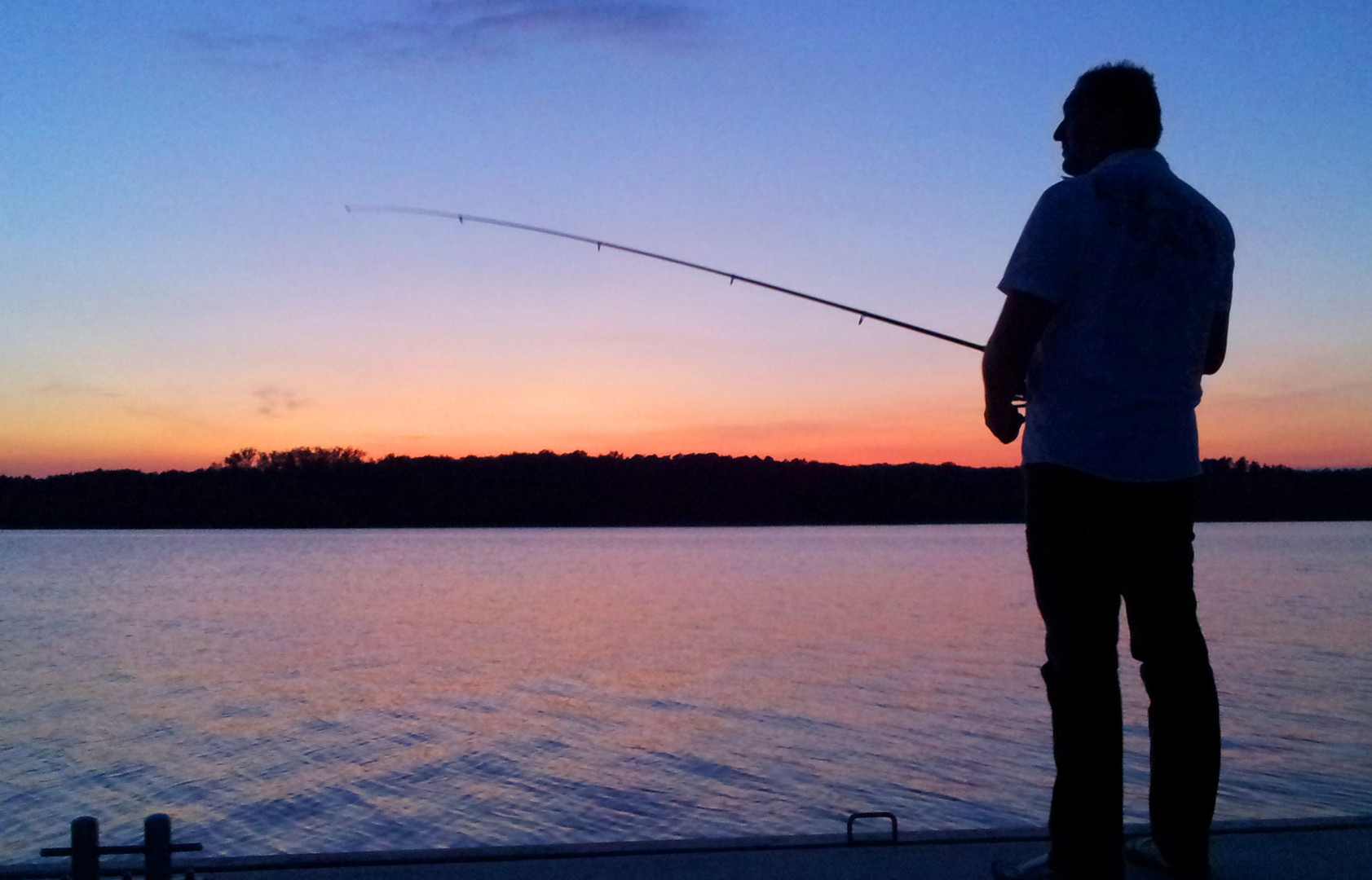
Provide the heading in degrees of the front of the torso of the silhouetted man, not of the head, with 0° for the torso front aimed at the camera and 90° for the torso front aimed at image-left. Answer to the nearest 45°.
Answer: approximately 135°
